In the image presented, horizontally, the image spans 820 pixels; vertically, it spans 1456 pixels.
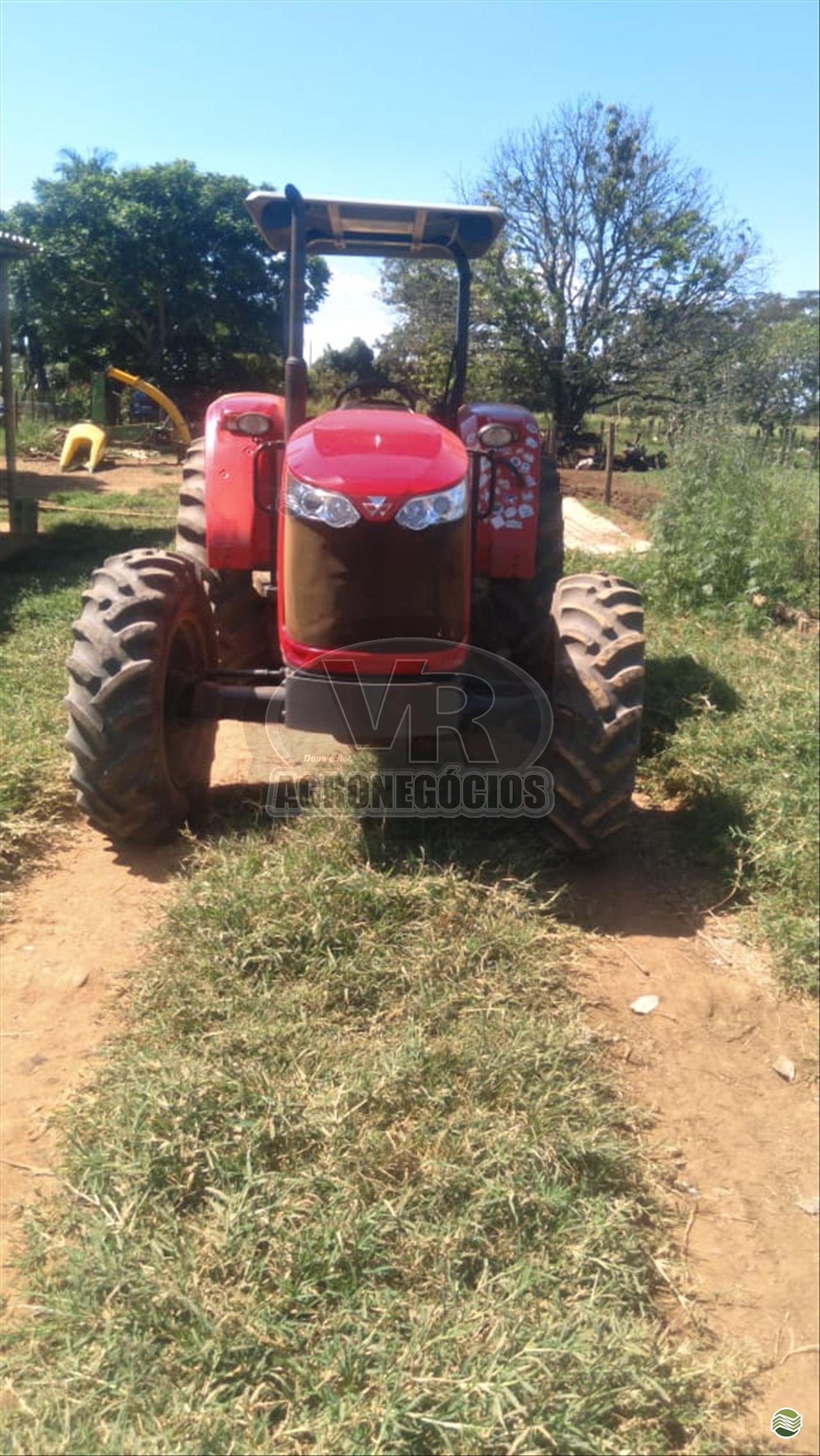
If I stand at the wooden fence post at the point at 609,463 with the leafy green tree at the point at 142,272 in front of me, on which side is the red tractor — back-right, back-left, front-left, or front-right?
back-left

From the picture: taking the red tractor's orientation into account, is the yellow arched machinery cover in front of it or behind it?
behind

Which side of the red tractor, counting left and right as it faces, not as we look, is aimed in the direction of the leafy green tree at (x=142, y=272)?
back

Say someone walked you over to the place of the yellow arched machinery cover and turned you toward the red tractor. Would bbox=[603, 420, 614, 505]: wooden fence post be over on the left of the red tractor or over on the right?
left

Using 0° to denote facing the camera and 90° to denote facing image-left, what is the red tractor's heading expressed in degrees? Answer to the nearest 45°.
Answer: approximately 0°

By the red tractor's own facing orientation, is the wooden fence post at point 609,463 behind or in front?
behind

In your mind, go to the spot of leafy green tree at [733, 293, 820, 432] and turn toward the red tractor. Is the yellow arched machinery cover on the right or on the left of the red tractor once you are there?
right
